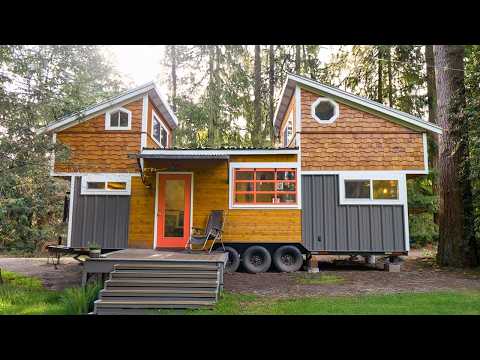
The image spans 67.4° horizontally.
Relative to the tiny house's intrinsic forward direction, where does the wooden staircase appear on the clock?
The wooden staircase is roughly at 1 o'clock from the tiny house.

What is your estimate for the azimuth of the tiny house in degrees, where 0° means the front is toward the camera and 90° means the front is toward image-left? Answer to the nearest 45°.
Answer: approximately 0°

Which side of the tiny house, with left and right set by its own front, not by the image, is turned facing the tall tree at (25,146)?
right

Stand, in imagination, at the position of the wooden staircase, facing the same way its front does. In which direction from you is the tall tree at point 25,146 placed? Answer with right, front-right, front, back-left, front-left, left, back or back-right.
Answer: back-right

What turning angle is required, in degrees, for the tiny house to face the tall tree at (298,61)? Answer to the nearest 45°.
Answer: approximately 180°

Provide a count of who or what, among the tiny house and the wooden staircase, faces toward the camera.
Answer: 2

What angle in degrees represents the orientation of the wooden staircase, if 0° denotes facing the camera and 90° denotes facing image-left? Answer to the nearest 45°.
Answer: approximately 0°

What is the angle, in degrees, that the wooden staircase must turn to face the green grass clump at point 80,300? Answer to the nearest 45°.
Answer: approximately 90° to its right

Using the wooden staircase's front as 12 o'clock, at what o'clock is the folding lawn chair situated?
The folding lawn chair is roughly at 7 o'clock from the wooden staircase.

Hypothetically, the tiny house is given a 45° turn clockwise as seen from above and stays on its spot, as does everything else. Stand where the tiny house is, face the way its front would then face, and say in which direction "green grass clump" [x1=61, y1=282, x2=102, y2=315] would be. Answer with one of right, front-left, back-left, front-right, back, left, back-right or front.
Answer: front
